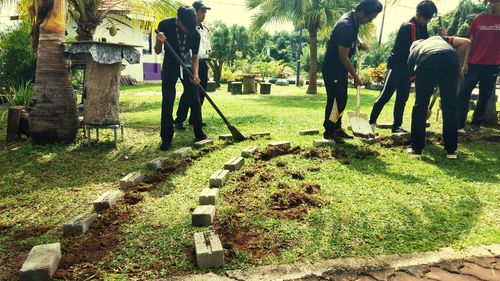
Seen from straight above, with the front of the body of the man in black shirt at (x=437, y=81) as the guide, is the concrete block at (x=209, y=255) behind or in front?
behind

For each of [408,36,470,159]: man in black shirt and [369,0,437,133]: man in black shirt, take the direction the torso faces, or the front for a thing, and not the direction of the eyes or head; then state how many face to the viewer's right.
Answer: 1
